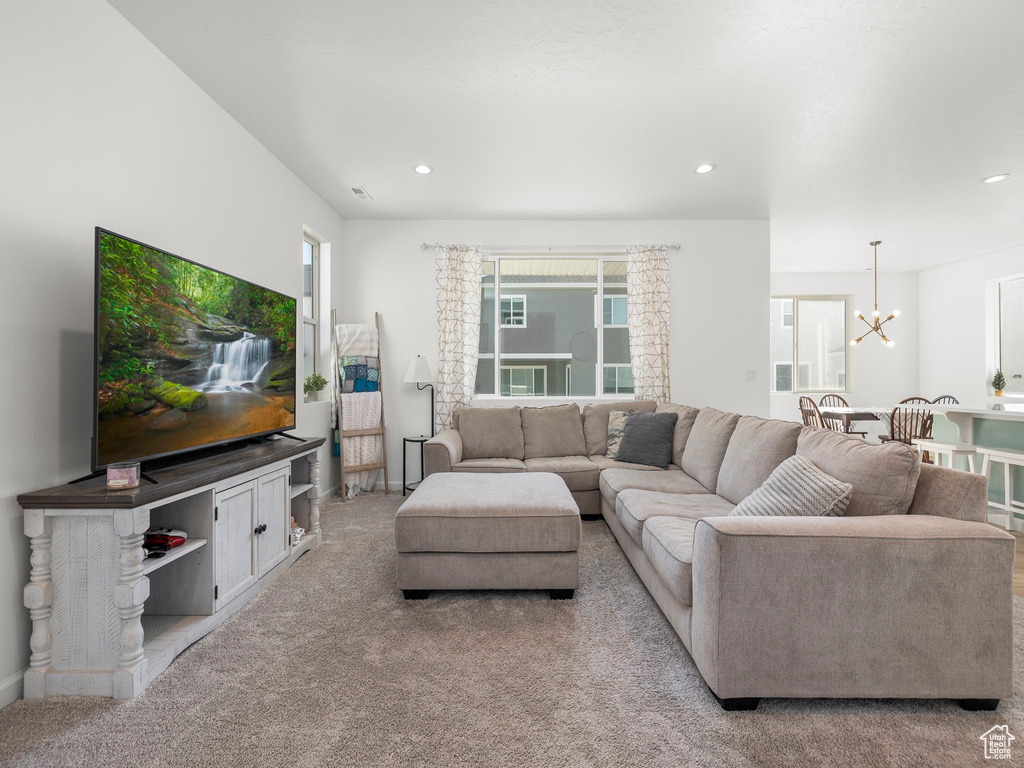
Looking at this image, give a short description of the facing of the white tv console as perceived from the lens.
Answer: facing the viewer and to the right of the viewer

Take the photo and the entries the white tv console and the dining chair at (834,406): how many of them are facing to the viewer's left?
0

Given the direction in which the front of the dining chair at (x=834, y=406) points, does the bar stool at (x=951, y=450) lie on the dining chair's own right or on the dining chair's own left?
on the dining chair's own right

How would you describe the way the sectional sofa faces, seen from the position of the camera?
facing the viewer and to the left of the viewer

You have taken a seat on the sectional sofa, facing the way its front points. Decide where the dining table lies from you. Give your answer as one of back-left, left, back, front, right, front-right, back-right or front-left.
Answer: back-right

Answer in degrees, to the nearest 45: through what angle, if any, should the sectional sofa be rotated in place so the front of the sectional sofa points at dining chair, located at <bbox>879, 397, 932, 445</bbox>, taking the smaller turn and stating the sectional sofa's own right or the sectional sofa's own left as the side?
approximately 135° to the sectional sofa's own right

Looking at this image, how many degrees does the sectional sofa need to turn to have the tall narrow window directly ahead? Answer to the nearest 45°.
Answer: approximately 90° to its right

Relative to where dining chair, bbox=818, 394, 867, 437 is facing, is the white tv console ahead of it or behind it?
ahead

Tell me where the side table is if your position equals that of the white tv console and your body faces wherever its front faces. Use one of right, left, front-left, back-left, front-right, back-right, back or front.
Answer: left

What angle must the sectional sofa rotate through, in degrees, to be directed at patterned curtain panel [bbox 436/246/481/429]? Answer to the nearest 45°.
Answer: approximately 90° to its right

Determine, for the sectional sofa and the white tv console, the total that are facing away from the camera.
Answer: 0

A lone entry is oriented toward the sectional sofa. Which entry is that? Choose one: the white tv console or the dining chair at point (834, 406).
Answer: the white tv console

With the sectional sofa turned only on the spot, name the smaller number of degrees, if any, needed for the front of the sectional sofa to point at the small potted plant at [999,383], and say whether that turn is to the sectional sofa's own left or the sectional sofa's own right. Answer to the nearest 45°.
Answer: approximately 180°

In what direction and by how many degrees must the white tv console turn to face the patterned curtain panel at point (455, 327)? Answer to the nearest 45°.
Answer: approximately 90° to its left

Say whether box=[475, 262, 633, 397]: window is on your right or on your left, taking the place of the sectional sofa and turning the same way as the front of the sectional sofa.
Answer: on your right

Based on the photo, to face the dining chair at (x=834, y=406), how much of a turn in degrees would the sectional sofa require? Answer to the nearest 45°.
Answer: approximately 135° to its right
